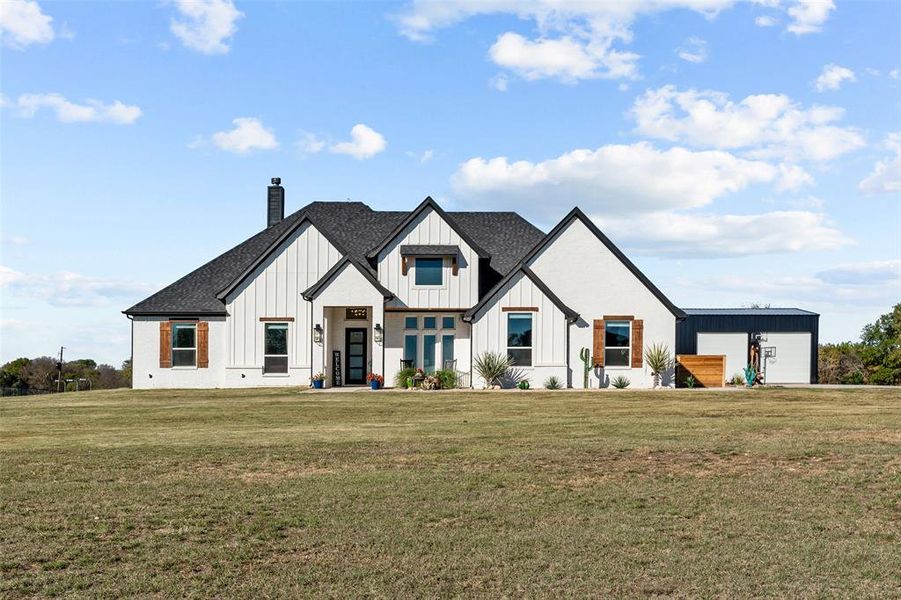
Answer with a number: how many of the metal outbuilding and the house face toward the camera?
2

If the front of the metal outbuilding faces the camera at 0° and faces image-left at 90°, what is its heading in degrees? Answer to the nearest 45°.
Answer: approximately 0°

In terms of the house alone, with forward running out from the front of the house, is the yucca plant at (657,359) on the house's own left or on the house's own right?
on the house's own left

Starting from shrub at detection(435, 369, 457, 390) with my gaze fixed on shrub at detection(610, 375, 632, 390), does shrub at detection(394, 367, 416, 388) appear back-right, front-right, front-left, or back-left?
back-left

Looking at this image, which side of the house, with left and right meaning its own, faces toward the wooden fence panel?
left

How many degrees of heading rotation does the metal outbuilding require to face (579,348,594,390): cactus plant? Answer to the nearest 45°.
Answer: approximately 45° to its right

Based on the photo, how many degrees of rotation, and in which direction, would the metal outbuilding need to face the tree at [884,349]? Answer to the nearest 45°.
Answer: approximately 135° to its left
